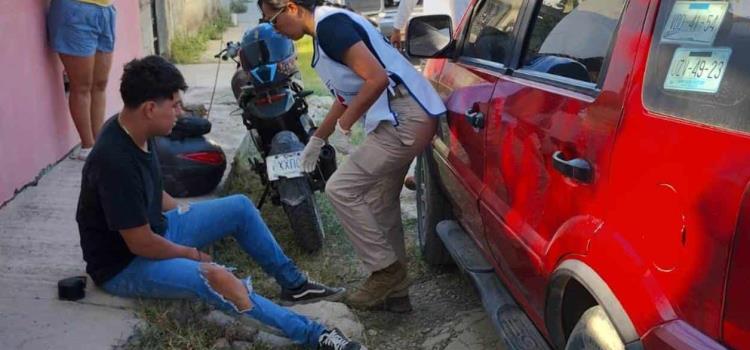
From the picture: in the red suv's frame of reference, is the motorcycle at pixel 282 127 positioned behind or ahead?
ahead

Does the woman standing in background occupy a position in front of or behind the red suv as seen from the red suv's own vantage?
in front

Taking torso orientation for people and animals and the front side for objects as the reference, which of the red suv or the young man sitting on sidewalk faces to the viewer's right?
the young man sitting on sidewalk

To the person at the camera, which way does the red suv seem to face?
facing away from the viewer and to the left of the viewer

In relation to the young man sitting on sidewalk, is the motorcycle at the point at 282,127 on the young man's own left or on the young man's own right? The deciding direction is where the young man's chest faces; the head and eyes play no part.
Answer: on the young man's own left

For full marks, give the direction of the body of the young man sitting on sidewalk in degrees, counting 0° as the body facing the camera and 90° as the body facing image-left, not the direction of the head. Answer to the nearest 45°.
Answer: approximately 270°

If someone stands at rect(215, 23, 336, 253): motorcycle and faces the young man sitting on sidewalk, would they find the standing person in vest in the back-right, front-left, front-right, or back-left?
front-left

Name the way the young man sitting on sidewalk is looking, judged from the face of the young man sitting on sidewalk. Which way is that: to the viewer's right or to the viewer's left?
to the viewer's right

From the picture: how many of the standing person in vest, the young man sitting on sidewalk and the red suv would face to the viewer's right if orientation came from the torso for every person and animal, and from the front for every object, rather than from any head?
1
